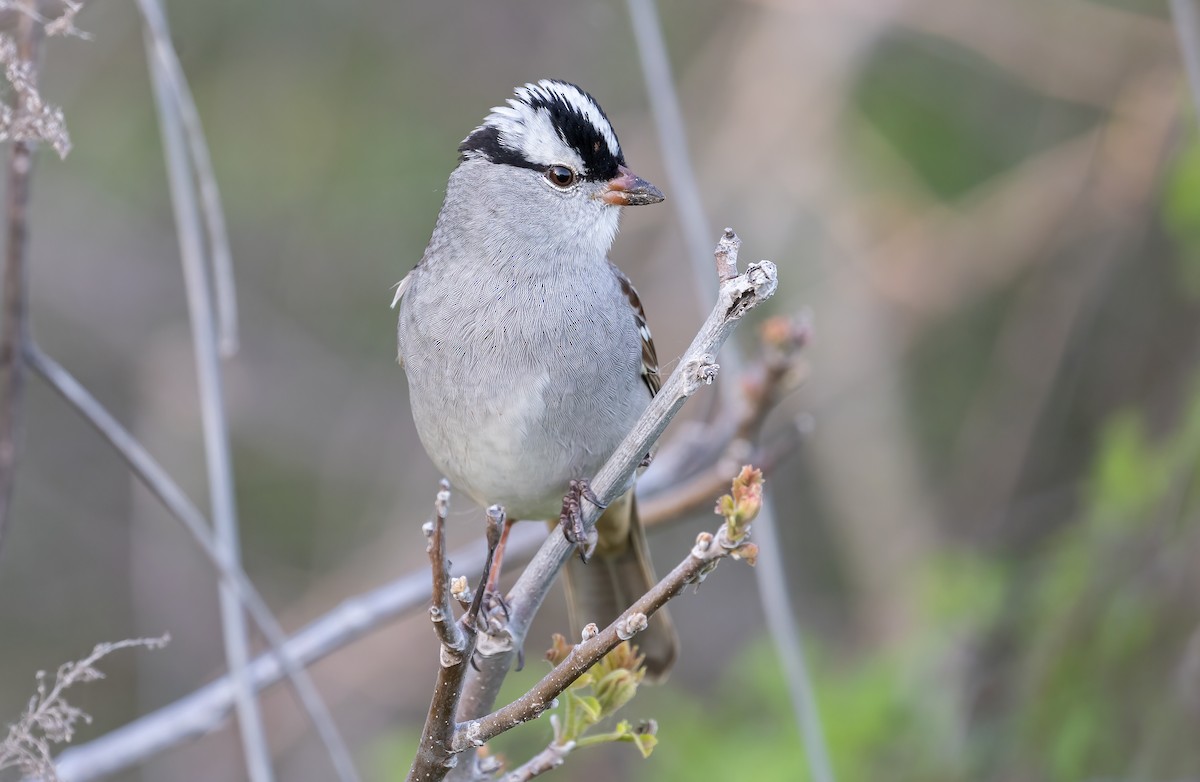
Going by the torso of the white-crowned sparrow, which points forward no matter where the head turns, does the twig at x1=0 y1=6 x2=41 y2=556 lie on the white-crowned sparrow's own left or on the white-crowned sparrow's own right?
on the white-crowned sparrow's own right

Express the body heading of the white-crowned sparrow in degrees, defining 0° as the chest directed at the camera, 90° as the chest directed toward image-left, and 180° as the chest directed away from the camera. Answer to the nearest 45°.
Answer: approximately 0°

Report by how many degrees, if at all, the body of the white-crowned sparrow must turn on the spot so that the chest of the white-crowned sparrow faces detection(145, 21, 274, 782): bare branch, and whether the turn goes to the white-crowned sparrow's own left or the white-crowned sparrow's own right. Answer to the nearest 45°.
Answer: approximately 90° to the white-crowned sparrow's own right

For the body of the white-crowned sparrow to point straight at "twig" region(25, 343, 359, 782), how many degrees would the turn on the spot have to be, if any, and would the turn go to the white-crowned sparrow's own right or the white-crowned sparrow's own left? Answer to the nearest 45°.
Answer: approximately 90° to the white-crowned sparrow's own right
